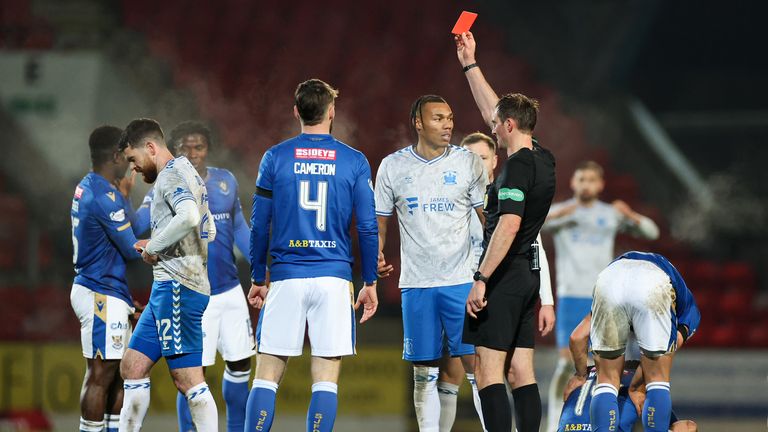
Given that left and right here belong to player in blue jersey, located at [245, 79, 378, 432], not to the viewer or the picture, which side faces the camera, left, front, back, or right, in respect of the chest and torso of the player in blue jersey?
back

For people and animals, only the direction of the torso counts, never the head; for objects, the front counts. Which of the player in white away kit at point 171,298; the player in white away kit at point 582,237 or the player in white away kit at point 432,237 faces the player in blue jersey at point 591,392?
the player in white away kit at point 582,237

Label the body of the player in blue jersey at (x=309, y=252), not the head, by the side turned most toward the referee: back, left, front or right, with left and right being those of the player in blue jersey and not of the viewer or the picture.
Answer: right

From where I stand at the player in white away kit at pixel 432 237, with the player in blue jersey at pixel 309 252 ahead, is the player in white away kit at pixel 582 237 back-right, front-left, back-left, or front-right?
back-right

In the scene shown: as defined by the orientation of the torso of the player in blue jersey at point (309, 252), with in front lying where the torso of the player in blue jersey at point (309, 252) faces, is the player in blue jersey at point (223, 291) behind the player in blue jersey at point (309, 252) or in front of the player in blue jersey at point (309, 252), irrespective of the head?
in front

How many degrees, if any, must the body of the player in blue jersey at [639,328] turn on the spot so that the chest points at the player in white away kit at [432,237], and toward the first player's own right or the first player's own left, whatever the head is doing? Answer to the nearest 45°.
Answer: approximately 90° to the first player's own left

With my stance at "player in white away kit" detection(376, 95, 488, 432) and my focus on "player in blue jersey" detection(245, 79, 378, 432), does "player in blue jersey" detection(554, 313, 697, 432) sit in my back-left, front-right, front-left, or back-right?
back-left

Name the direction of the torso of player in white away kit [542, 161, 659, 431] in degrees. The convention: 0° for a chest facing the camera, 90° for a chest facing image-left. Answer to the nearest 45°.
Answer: approximately 0°

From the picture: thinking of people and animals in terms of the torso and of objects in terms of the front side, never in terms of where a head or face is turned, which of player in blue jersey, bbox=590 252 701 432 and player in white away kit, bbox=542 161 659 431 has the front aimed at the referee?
the player in white away kit

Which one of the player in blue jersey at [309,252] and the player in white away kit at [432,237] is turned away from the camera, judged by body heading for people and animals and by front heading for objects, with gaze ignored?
the player in blue jersey

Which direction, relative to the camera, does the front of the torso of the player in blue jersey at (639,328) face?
away from the camera

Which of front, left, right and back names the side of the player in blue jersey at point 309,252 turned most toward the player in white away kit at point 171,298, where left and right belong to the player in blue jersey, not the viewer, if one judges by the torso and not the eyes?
left

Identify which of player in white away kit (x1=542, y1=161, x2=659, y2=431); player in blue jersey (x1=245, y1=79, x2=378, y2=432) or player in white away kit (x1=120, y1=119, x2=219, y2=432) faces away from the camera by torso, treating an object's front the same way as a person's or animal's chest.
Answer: the player in blue jersey
